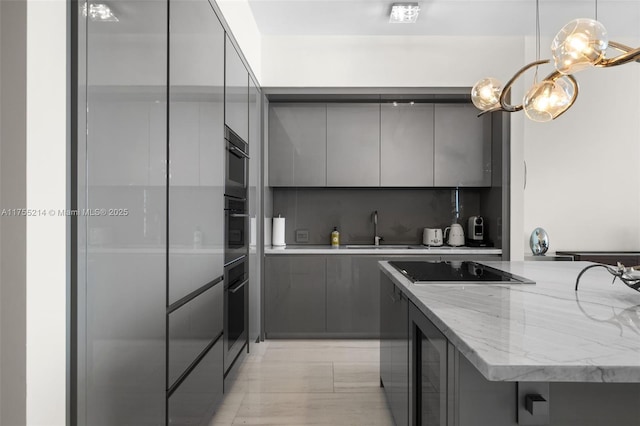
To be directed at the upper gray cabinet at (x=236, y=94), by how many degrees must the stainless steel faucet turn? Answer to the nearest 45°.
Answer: approximately 45° to its right

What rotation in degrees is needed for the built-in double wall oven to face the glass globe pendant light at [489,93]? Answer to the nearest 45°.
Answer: approximately 45° to its right

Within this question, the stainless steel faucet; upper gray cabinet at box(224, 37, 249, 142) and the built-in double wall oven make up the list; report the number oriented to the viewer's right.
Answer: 2

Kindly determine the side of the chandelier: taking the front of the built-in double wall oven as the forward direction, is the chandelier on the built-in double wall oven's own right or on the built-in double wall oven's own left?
on the built-in double wall oven's own right

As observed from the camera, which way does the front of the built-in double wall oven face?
facing to the right of the viewer

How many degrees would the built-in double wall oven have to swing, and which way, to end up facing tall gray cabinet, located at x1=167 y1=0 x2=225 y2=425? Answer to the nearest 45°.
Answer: approximately 90° to its right

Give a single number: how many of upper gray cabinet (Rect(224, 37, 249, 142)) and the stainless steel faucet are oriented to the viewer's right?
1

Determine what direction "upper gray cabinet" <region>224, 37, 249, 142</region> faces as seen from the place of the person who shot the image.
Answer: facing to the right of the viewer

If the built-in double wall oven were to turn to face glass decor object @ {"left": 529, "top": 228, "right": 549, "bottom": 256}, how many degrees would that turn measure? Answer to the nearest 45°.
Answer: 0° — it already faces it

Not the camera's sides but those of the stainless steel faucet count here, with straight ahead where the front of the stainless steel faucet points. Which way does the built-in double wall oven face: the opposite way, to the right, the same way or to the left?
to the left

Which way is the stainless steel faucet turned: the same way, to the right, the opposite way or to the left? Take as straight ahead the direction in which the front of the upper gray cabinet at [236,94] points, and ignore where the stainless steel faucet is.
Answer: to the right
